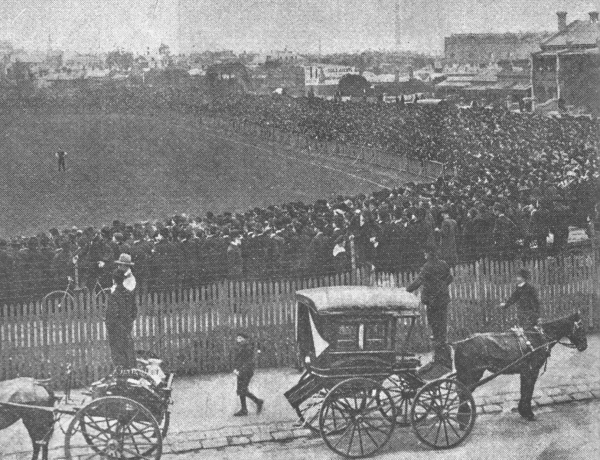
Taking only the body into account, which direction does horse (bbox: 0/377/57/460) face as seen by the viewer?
to the viewer's left

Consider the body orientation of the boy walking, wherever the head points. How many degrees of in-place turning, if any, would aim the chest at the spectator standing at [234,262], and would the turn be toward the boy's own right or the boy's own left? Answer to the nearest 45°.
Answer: approximately 90° to the boy's own right

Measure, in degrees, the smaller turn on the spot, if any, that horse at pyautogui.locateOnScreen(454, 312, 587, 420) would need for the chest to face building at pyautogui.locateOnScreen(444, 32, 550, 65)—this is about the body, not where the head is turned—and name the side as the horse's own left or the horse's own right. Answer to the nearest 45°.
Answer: approximately 90° to the horse's own left

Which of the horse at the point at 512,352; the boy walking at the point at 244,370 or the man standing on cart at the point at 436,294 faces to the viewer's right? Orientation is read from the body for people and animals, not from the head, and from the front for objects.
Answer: the horse

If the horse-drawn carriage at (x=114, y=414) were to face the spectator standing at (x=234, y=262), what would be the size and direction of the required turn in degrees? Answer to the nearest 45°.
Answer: approximately 90° to its right

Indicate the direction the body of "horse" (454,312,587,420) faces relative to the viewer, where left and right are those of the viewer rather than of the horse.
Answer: facing to the right of the viewer

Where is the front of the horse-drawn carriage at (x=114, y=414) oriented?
to the viewer's left

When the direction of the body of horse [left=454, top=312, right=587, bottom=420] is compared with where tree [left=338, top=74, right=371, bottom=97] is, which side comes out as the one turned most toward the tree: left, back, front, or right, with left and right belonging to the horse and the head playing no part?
left

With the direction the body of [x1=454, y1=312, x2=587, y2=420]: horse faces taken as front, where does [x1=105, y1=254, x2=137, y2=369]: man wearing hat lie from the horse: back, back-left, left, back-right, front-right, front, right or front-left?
back

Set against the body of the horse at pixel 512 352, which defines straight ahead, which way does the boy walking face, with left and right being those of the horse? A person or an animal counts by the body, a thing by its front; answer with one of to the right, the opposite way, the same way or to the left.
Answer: the opposite way

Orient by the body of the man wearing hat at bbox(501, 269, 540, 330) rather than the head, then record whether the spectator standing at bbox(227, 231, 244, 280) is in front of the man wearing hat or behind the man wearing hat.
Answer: in front

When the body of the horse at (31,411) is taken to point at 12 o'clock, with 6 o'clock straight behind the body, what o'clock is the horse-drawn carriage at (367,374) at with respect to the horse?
The horse-drawn carriage is roughly at 6 o'clock from the horse.
